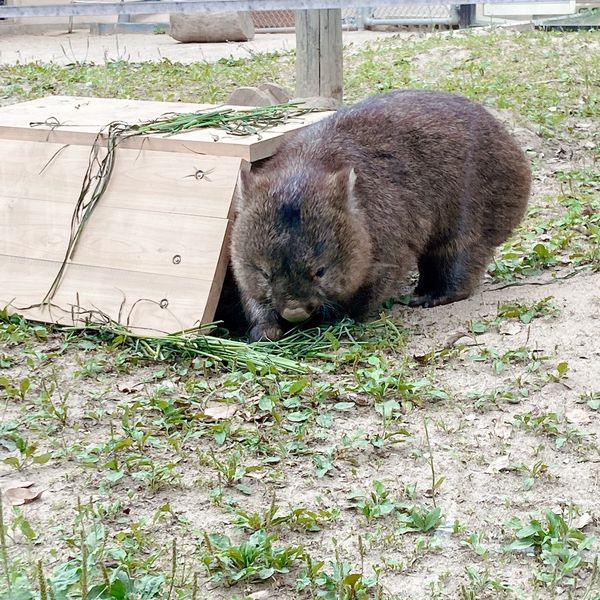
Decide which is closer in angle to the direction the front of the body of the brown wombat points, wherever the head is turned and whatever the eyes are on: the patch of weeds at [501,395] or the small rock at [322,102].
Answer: the patch of weeds

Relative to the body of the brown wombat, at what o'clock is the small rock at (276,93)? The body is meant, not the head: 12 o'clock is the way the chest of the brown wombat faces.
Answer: The small rock is roughly at 4 o'clock from the brown wombat.

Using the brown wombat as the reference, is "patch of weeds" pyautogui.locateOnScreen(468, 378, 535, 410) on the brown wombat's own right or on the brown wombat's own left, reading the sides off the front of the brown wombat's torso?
on the brown wombat's own left

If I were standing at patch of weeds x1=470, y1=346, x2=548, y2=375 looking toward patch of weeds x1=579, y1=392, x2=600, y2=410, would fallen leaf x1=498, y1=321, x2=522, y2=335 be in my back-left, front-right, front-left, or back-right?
back-left

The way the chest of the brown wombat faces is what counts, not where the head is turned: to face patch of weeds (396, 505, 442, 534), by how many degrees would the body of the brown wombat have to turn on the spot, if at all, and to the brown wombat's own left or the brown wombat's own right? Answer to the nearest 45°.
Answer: approximately 45° to the brown wombat's own left

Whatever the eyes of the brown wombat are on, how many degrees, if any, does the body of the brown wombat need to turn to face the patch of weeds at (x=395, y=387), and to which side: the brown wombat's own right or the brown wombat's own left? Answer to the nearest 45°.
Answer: approximately 45° to the brown wombat's own left

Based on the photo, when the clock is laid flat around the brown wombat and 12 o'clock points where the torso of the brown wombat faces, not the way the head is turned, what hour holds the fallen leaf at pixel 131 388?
The fallen leaf is roughly at 12 o'clock from the brown wombat.

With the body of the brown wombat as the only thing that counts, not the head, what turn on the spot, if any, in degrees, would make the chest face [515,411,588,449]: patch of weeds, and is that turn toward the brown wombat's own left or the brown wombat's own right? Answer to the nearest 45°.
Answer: approximately 45° to the brown wombat's own left

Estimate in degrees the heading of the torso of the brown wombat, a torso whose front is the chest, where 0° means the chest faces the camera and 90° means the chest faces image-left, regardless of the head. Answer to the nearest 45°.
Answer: approximately 45°
